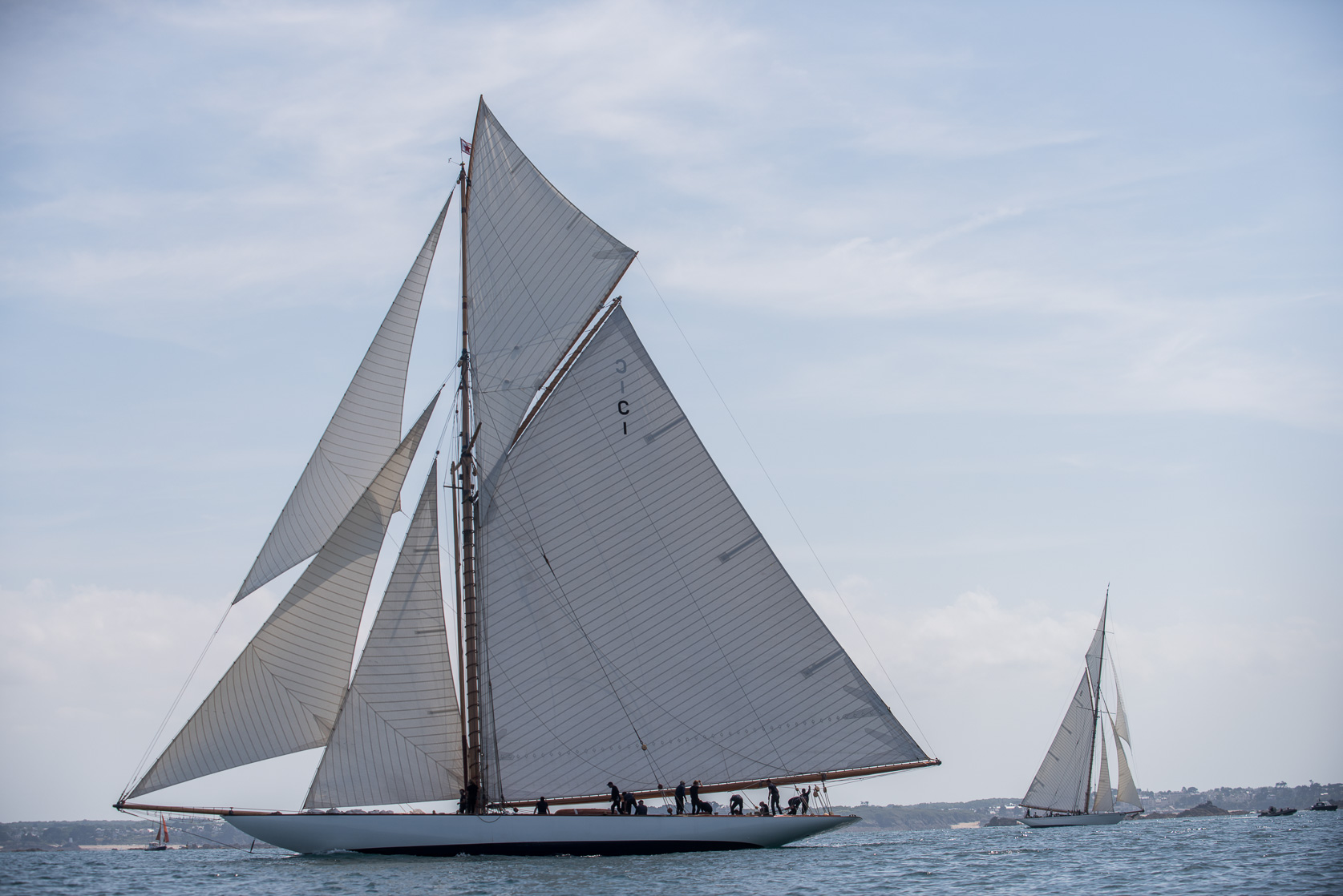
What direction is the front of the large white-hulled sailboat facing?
to the viewer's left
